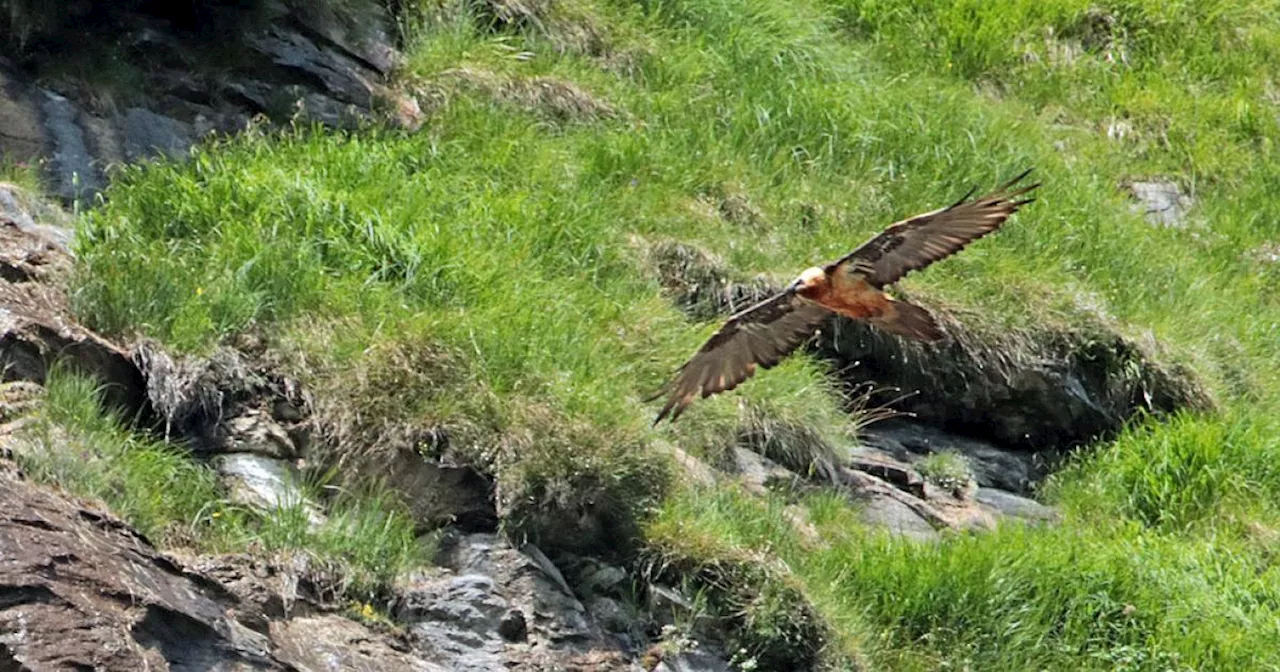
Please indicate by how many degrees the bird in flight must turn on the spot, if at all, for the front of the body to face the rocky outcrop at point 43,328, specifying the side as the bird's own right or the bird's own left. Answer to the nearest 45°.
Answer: approximately 45° to the bird's own right

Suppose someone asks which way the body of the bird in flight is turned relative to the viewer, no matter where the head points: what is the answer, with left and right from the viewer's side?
facing the viewer and to the left of the viewer

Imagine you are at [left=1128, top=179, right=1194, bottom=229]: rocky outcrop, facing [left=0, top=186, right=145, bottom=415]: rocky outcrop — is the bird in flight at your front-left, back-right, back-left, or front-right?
front-left

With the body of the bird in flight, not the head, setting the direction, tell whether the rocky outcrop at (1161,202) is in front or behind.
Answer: behind

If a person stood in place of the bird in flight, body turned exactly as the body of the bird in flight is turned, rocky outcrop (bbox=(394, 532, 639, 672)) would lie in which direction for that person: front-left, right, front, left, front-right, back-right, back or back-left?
front

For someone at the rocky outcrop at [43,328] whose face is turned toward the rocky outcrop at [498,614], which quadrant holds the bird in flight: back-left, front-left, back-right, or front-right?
front-left

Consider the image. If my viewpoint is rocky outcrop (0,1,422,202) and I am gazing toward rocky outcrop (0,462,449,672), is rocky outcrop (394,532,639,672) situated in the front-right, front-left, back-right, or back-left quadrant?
front-left

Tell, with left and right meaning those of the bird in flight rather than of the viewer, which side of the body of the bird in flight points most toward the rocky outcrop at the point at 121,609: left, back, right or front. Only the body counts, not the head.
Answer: front

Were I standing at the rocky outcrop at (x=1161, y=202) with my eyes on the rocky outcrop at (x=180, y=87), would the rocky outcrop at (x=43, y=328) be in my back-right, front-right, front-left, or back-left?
front-left

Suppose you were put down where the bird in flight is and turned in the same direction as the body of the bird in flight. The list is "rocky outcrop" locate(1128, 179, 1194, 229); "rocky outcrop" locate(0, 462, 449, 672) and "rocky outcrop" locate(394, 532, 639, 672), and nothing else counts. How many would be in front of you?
2

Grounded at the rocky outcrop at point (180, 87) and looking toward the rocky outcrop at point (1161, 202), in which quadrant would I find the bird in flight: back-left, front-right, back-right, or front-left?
front-right
